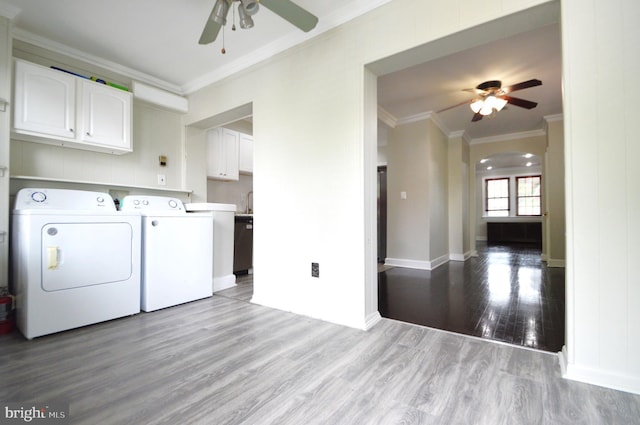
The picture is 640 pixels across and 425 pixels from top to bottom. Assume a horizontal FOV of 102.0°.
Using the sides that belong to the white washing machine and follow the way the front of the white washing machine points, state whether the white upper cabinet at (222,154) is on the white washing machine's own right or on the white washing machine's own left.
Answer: on the white washing machine's own left

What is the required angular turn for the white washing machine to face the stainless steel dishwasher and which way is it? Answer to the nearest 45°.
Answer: approximately 90° to its left

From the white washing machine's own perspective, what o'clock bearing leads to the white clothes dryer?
The white clothes dryer is roughly at 4 o'clock from the white washing machine.

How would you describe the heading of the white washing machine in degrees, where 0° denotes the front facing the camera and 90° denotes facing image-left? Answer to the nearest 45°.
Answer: approximately 315°

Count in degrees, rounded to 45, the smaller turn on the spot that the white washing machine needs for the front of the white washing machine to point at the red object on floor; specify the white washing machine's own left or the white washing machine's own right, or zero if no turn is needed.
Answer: approximately 135° to the white washing machine's own right
